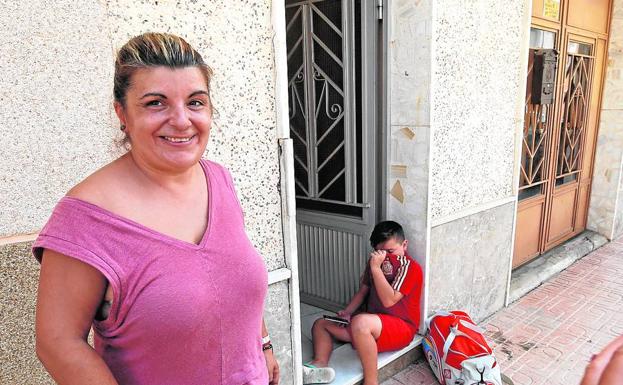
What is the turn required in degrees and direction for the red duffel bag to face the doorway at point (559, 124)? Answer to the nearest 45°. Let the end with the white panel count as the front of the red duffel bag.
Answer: approximately 135° to its left

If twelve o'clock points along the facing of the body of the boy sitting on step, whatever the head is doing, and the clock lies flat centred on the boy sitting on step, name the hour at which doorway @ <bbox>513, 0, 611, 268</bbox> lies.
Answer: The doorway is roughly at 6 o'clock from the boy sitting on step.

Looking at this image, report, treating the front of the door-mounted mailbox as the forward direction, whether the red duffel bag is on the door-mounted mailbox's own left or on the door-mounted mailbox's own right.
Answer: on the door-mounted mailbox's own right

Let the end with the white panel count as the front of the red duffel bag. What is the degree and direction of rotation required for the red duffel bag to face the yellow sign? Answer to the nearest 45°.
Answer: approximately 135° to its left

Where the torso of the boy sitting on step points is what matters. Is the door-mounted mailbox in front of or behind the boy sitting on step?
behind

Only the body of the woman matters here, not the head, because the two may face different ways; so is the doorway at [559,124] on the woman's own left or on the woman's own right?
on the woman's own left

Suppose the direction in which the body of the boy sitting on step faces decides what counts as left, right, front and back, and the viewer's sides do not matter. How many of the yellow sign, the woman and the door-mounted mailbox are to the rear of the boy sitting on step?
2

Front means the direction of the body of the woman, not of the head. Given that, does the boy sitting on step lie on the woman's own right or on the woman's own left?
on the woman's own left
